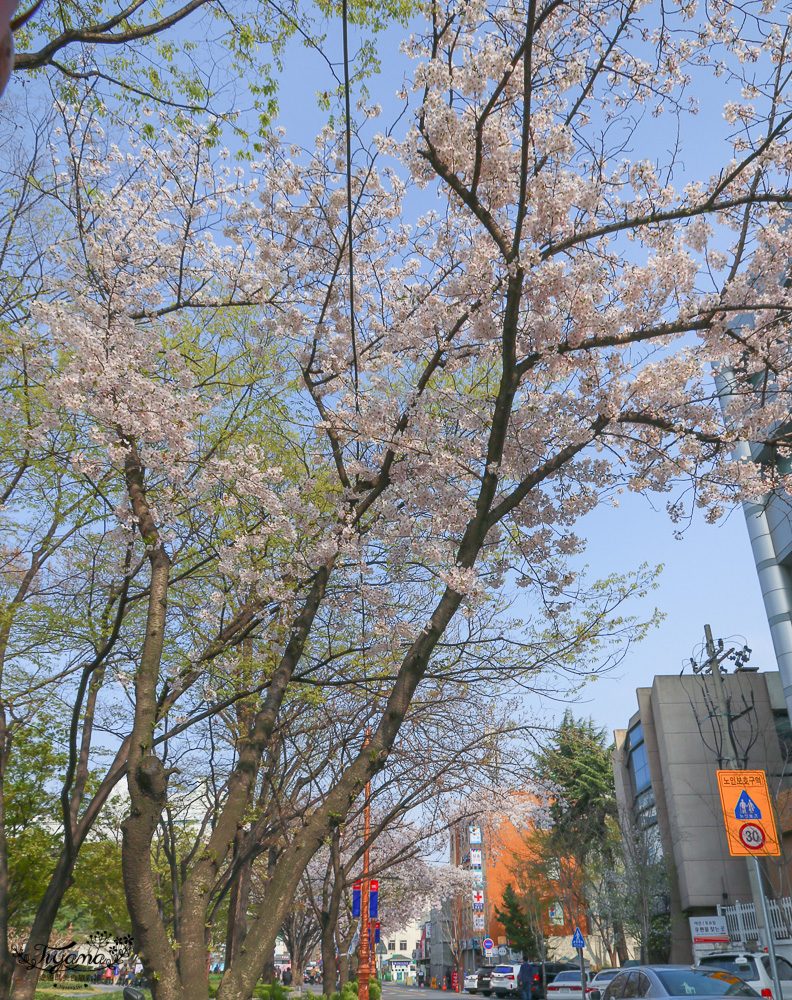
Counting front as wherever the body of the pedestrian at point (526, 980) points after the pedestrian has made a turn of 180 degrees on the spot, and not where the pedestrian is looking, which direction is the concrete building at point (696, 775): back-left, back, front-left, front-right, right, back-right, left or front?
left

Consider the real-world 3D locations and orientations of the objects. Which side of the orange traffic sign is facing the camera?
front

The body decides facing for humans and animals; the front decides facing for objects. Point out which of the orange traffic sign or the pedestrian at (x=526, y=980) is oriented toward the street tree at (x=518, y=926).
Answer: the pedestrian

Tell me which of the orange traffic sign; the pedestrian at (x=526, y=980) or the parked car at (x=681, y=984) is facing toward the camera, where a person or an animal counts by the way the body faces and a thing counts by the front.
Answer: the orange traffic sign

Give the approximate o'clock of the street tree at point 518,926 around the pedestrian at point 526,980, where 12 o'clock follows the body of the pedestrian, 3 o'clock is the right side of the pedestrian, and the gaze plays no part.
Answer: The street tree is roughly at 12 o'clock from the pedestrian.

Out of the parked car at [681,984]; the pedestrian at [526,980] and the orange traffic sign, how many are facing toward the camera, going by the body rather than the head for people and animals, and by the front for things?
1

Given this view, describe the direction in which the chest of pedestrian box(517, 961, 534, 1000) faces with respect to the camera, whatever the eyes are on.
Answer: away from the camera

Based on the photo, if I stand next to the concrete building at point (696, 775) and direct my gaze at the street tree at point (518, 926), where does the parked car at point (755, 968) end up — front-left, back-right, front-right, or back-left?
back-left

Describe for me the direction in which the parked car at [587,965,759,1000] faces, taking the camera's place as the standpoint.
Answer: facing away from the viewer and to the left of the viewer

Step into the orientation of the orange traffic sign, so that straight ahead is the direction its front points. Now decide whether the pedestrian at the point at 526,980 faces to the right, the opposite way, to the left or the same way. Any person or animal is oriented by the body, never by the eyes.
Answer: the opposite way
